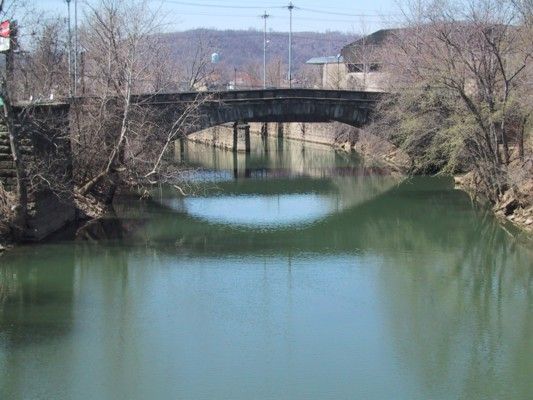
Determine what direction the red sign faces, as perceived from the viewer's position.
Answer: facing the viewer

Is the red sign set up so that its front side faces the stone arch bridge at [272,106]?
no
